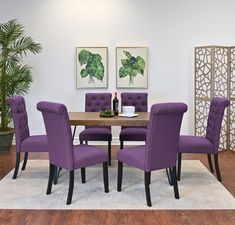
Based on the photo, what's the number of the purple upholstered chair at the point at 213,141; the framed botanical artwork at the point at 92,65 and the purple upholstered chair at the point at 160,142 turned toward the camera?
1

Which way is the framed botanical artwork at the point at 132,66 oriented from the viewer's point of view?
toward the camera

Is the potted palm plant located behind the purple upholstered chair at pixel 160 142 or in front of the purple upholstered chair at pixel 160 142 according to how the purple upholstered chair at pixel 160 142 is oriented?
in front

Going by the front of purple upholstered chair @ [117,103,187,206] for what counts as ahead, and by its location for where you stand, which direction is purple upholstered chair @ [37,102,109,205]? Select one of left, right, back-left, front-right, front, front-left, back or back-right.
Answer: front-left

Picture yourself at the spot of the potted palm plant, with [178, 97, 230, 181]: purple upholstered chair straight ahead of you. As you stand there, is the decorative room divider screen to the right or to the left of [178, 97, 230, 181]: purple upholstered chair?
left

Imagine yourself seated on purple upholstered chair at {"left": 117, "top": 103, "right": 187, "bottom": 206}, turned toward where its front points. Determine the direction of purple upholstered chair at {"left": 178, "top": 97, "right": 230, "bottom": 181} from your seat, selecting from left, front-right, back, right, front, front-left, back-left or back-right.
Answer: right

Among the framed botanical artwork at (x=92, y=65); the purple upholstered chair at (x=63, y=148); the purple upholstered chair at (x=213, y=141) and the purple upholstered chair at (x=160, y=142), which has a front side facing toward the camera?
the framed botanical artwork

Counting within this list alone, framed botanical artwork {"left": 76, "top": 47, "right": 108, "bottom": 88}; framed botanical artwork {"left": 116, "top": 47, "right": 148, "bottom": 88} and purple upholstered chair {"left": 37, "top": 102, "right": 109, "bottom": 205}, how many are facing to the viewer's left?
0

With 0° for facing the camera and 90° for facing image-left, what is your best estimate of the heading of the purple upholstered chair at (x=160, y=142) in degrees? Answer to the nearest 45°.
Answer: approximately 135°

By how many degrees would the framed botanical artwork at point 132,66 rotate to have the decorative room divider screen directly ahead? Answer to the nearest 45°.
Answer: approximately 90° to its left

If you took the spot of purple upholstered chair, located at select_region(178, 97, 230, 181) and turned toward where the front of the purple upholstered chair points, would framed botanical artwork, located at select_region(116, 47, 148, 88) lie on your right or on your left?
on your right

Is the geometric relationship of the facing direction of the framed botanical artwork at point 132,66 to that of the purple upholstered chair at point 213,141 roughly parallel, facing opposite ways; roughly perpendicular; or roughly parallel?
roughly perpendicular

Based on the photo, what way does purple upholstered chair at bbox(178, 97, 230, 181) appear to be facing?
to the viewer's left

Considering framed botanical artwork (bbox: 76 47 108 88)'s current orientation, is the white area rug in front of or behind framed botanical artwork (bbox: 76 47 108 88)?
in front

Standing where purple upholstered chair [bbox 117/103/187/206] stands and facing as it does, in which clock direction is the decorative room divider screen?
The decorative room divider screen is roughly at 2 o'clock from the purple upholstered chair.

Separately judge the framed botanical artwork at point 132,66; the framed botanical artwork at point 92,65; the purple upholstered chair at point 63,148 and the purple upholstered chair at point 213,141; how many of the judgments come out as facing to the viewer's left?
1

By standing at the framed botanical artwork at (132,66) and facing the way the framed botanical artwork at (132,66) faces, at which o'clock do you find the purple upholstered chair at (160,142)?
The purple upholstered chair is roughly at 12 o'clock from the framed botanical artwork.
